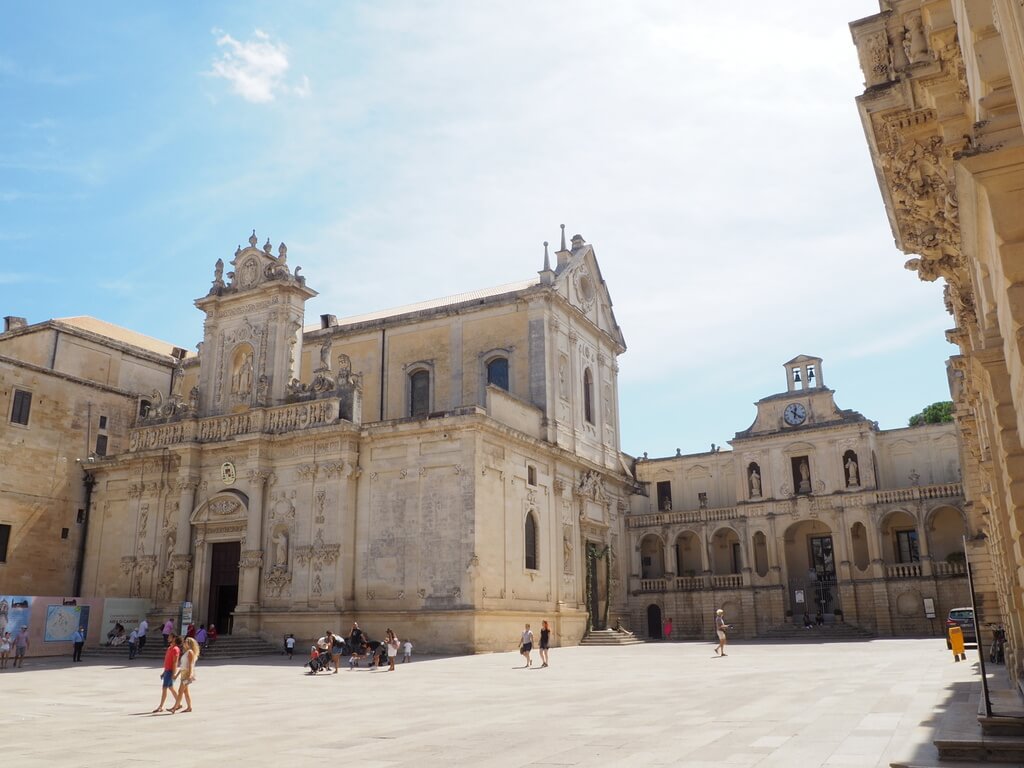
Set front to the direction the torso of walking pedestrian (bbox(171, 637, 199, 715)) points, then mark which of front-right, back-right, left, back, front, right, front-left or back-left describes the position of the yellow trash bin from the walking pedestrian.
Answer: back

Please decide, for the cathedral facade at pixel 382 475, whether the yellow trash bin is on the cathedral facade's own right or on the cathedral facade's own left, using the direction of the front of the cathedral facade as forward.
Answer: on the cathedral facade's own left

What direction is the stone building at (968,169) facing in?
to the viewer's left

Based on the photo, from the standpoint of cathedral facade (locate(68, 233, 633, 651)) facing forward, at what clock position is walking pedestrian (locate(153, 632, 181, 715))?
The walking pedestrian is roughly at 11 o'clock from the cathedral facade.

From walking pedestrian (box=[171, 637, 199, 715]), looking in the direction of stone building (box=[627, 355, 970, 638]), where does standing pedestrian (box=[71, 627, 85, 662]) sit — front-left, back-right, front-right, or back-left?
front-left

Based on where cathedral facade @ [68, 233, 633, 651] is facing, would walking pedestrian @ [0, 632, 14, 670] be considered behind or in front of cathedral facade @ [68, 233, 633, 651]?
in front

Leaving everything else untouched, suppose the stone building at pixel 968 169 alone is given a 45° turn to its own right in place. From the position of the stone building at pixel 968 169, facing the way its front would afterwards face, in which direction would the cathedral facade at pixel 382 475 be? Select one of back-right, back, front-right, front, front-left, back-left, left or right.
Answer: front

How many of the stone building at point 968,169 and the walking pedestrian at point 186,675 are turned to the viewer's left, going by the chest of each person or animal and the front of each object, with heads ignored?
2

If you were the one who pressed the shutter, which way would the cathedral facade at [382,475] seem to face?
facing the viewer and to the left of the viewer

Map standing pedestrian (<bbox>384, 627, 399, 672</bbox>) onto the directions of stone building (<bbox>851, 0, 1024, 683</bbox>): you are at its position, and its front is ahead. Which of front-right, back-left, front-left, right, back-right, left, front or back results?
front-right

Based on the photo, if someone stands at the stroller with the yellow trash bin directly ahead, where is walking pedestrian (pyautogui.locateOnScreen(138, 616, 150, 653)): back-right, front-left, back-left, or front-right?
back-left

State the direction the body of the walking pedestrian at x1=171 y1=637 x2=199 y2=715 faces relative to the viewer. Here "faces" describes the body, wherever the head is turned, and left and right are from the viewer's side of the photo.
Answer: facing to the left of the viewer

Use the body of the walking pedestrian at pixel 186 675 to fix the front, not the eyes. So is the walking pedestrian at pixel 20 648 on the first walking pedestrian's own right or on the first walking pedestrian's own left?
on the first walking pedestrian's own right
